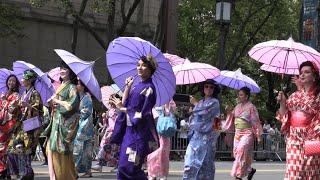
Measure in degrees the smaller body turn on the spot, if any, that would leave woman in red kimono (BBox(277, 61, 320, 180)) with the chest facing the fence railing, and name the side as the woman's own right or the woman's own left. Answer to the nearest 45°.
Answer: approximately 135° to the woman's own right

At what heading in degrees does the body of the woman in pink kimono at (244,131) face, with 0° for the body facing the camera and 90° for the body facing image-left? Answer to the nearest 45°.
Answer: approximately 45°

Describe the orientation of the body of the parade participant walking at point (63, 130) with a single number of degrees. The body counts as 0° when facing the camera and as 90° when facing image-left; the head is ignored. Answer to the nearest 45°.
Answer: approximately 45°

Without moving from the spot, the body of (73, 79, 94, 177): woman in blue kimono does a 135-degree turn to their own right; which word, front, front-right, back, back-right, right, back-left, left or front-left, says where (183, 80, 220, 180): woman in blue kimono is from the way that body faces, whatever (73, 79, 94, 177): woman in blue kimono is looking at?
right

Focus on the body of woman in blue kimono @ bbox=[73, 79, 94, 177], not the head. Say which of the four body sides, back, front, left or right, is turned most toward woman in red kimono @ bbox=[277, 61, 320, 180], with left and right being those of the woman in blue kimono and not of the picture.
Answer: left

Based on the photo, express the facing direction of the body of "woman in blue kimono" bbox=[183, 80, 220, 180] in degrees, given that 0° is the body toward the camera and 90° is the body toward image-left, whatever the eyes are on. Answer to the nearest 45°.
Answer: approximately 45°

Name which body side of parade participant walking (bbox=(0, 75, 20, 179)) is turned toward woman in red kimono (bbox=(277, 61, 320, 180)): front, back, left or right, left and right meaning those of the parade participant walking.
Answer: left
